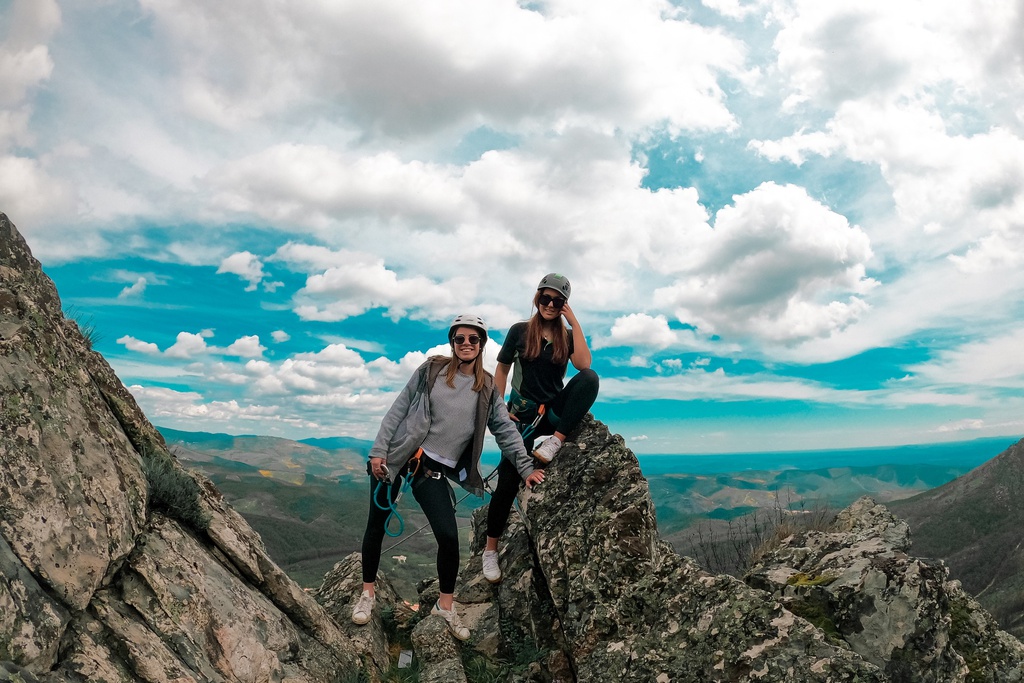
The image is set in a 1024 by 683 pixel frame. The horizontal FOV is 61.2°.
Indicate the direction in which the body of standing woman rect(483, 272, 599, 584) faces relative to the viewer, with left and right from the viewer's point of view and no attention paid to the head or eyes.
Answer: facing the viewer

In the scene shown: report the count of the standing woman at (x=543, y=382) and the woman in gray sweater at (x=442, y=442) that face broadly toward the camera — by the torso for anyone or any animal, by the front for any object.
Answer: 2

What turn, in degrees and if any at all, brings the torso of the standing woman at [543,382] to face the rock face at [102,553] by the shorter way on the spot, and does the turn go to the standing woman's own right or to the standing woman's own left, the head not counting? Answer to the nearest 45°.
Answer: approximately 45° to the standing woman's own right

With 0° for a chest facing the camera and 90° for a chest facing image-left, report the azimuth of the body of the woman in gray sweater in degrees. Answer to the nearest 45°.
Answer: approximately 0°

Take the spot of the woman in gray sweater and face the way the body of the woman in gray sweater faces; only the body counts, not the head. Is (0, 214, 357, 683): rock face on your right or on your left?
on your right

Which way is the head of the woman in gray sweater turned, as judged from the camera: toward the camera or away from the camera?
toward the camera

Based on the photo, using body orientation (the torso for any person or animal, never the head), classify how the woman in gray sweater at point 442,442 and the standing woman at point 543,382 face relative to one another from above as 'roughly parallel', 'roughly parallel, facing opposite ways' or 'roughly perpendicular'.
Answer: roughly parallel
